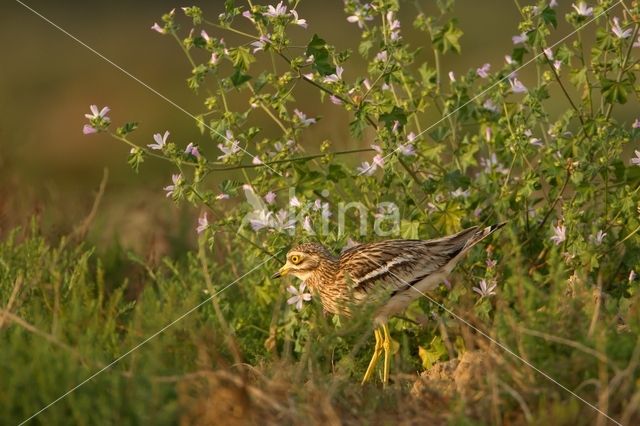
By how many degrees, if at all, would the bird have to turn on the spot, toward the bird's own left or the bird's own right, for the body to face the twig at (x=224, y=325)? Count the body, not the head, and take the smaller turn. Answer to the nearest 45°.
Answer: approximately 45° to the bird's own left

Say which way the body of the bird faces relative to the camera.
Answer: to the viewer's left

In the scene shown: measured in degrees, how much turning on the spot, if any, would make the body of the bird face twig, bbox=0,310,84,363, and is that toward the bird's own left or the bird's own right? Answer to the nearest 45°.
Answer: approximately 45° to the bird's own left

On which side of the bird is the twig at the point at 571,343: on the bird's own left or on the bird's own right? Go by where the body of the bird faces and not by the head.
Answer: on the bird's own left
